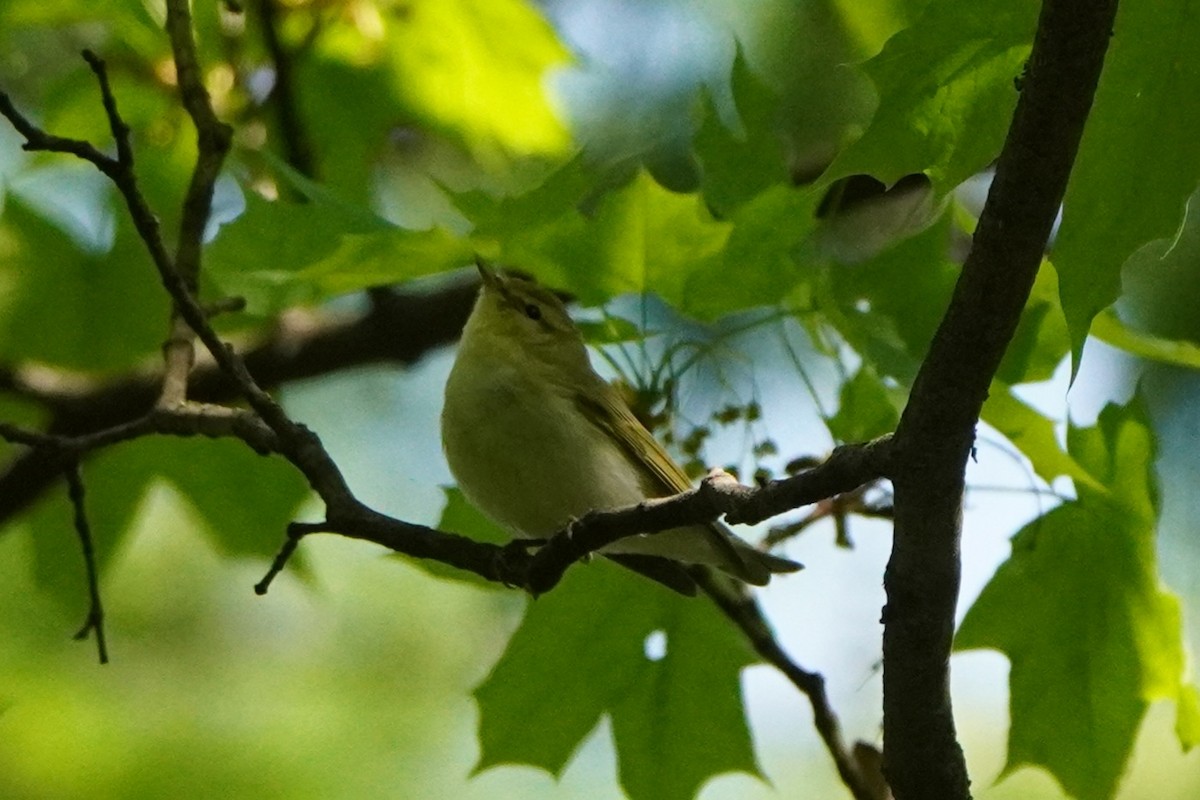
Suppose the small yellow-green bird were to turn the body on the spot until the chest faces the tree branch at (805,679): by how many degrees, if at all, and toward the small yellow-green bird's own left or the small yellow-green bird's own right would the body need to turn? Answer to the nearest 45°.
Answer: approximately 135° to the small yellow-green bird's own left

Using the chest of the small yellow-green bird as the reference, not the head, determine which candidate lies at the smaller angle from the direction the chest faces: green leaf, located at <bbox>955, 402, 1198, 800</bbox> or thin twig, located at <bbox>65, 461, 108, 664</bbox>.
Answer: the thin twig

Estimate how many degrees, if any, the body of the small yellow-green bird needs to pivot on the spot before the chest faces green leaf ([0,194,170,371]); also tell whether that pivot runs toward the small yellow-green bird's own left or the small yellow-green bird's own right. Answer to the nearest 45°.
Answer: approximately 45° to the small yellow-green bird's own right

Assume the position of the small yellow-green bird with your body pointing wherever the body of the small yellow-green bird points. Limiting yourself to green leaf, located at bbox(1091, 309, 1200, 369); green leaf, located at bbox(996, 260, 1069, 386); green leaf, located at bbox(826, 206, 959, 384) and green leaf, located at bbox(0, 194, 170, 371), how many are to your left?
3

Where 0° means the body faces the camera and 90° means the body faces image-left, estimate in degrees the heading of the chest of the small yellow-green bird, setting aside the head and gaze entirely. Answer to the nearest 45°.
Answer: approximately 45°

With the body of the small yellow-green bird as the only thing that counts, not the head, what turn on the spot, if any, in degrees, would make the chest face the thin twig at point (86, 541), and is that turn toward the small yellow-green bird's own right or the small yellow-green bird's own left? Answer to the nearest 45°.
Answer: approximately 45° to the small yellow-green bird's own right

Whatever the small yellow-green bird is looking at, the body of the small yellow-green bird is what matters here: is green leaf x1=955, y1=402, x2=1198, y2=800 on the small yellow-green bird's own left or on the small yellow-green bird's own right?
on the small yellow-green bird's own left
